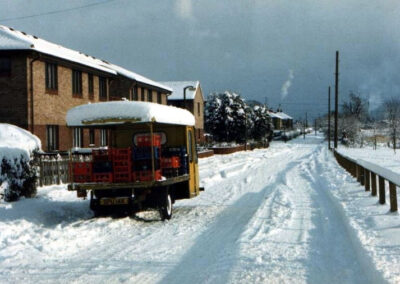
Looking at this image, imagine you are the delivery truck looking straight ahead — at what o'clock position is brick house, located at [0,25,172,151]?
The brick house is roughly at 10 o'clock from the delivery truck.

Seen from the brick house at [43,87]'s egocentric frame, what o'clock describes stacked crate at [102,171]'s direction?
The stacked crate is roughly at 1 o'clock from the brick house.

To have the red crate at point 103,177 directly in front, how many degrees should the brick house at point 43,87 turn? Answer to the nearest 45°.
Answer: approximately 45° to its right

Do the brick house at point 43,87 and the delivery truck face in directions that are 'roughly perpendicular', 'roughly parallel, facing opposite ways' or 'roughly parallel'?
roughly perpendicular

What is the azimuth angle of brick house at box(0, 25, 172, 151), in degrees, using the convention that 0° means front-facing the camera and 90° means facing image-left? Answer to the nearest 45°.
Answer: approximately 315°

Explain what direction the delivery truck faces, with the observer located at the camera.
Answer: facing away from the viewer and to the right of the viewer
